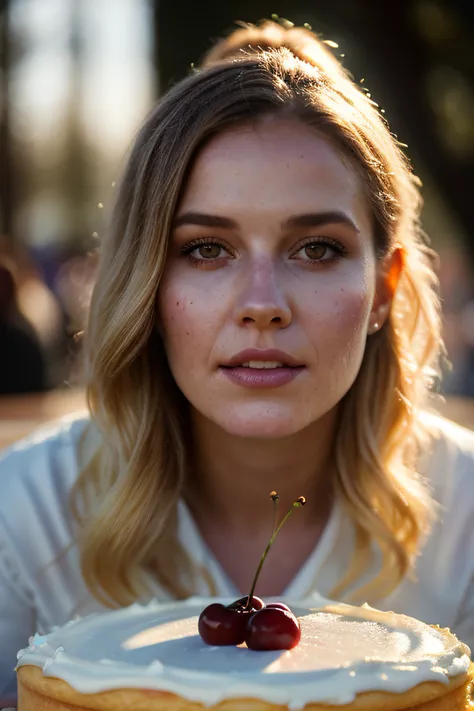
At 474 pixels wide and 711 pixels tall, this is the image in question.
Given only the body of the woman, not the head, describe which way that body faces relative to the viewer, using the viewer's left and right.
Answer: facing the viewer

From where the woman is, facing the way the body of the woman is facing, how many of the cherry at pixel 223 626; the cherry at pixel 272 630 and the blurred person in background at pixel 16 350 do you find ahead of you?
2

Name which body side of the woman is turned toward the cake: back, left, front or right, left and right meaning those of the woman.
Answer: front

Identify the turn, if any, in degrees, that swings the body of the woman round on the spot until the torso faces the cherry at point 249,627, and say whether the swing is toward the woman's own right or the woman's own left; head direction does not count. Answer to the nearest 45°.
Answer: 0° — they already face it

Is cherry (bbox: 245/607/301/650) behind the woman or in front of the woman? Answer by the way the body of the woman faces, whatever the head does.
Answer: in front

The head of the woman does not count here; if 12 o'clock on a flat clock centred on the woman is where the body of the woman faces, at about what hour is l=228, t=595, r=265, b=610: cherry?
The cherry is roughly at 12 o'clock from the woman.

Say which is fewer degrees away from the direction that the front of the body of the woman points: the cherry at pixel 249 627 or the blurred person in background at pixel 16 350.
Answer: the cherry

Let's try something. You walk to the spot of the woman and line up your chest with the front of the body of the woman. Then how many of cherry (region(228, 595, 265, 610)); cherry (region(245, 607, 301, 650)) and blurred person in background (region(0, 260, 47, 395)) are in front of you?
2
